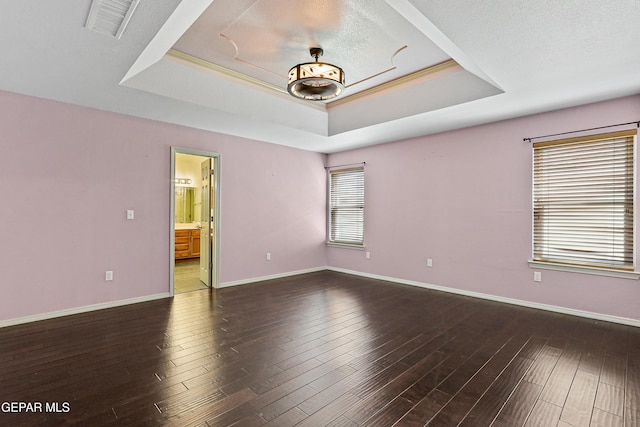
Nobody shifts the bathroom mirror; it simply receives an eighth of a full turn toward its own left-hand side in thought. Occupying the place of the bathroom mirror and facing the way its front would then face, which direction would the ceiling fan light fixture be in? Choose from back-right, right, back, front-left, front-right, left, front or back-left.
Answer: front-right

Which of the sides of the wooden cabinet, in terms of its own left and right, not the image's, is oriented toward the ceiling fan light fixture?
front

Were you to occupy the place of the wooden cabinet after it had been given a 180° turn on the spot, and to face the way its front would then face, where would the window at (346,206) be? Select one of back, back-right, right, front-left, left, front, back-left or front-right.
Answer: back-right

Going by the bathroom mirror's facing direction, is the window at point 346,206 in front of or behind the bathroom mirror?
in front

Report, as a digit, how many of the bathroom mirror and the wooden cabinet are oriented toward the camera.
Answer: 2

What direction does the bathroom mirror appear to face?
toward the camera

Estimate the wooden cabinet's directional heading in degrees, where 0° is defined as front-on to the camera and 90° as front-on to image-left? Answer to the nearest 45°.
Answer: approximately 0°

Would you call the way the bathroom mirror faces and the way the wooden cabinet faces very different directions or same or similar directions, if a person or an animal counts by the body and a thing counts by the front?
same or similar directions
